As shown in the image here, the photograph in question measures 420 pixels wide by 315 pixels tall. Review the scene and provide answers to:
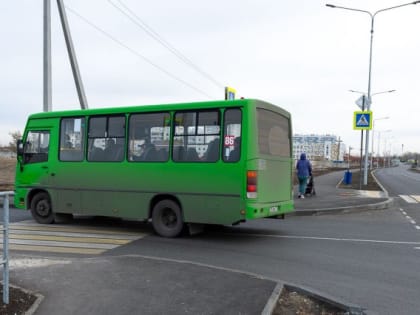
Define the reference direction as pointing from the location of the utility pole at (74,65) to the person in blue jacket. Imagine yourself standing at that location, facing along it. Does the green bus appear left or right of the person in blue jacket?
right

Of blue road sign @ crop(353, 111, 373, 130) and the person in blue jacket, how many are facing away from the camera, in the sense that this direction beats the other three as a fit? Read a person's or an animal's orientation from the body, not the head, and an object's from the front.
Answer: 1

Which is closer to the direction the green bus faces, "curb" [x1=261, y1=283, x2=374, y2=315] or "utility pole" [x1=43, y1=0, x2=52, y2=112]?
the utility pole

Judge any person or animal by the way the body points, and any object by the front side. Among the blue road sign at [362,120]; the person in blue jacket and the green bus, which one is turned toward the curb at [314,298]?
the blue road sign

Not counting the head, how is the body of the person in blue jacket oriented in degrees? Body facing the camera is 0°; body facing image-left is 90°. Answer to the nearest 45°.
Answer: approximately 180°

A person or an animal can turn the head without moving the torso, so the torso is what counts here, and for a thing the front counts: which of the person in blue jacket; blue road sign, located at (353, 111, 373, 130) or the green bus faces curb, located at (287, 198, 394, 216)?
the blue road sign

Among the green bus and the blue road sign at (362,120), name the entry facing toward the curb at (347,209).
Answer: the blue road sign

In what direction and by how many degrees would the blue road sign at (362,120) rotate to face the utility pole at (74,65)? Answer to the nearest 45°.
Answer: approximately 90° to its right

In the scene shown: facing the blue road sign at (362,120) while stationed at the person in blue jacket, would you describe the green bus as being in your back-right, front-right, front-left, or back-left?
back-right

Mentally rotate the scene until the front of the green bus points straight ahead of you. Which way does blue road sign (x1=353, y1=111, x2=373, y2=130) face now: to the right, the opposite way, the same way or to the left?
to the left

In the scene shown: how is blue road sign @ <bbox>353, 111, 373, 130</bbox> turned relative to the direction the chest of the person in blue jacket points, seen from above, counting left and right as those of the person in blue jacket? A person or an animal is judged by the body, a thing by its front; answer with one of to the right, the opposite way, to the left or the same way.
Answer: the opposite way

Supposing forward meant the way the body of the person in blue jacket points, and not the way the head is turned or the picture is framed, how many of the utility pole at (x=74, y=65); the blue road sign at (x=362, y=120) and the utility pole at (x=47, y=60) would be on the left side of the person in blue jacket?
2

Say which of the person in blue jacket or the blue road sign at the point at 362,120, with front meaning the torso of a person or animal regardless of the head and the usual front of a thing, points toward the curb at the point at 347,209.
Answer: the blue road sign
